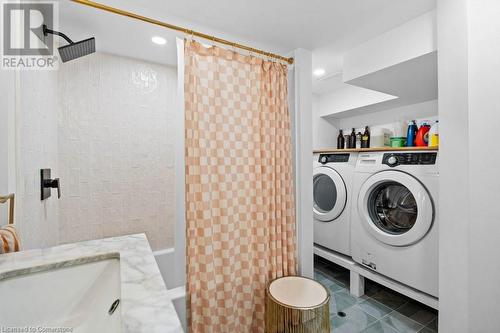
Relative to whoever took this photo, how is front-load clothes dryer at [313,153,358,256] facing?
facing the viewer and to the left of the viewer

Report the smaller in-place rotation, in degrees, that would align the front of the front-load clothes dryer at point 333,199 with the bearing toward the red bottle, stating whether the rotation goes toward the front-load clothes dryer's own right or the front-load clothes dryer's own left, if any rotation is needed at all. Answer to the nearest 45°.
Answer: approximately 135° to the front-load clothes dryer's own left

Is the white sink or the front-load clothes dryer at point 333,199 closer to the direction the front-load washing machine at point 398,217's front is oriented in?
the white sink

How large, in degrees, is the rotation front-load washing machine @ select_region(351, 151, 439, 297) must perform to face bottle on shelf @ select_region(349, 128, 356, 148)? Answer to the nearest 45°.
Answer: approximately 90° to its right

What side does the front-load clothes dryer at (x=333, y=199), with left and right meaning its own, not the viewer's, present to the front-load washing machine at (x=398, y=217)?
left

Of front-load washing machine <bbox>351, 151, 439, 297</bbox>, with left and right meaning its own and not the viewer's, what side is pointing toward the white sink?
front

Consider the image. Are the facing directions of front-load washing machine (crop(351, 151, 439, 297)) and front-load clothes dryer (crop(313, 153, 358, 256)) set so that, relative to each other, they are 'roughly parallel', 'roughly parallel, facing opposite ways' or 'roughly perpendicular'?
roughly parallel

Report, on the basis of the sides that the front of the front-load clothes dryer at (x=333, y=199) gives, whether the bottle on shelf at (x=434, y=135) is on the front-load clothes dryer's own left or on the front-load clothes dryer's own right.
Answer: on the front-load clothes dryer's own left

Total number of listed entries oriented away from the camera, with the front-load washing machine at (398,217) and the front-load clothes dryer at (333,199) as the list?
0

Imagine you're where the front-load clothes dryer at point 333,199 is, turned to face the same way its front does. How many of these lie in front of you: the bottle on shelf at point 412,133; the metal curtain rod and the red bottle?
1
